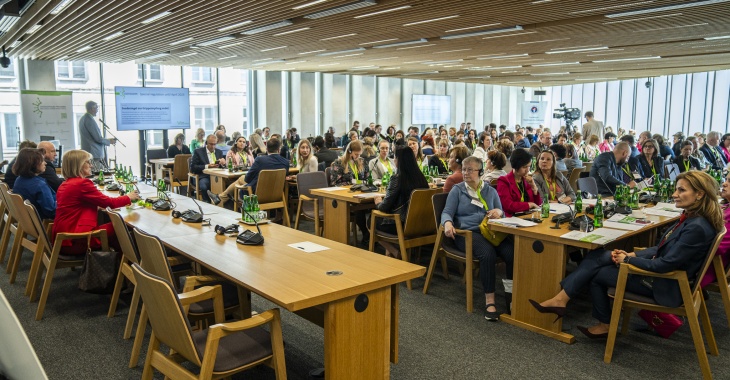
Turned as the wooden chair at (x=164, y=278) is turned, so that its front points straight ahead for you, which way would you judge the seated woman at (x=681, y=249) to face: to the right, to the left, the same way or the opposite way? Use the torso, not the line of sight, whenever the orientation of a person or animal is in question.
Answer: to the left

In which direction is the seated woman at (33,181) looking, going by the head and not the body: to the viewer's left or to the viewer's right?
to the viewer's right

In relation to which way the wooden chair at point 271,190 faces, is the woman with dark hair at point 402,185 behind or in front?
behind

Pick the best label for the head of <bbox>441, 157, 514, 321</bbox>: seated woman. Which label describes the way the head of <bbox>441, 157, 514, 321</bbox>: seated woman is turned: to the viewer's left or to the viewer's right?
to the viewer's left

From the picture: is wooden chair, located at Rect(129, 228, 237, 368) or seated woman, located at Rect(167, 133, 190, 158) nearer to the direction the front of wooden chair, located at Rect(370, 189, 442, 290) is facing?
the seated woman

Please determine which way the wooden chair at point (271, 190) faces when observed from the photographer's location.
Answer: facing away from the viewer and to the left of the viewer

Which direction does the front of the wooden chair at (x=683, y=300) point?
to the viewer's left

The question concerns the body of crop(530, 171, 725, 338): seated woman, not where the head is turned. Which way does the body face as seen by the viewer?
to the viewer's left

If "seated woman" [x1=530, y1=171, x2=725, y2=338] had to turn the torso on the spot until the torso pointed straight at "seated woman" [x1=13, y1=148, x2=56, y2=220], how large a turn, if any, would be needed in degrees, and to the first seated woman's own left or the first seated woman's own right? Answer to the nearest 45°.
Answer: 0° — they already face them

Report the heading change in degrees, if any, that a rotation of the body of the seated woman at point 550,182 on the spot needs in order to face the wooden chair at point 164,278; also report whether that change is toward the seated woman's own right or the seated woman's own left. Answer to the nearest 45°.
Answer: approximately 45° to the seated woman's own right

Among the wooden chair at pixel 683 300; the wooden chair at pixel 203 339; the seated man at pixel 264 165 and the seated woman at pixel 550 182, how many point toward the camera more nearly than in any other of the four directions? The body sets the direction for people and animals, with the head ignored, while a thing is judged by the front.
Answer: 1

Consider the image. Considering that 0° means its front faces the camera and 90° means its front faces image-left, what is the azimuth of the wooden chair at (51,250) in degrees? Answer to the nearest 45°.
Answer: approximately 270°
